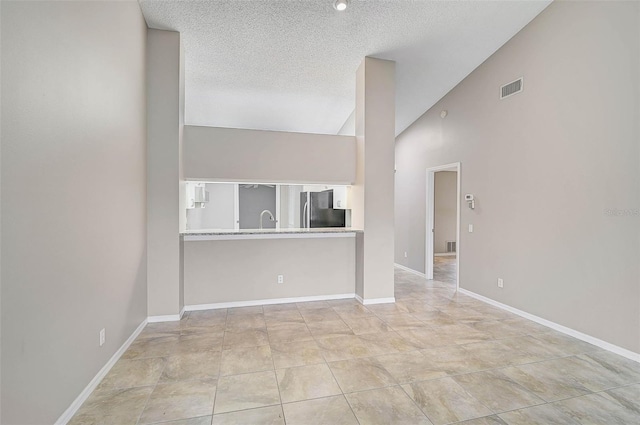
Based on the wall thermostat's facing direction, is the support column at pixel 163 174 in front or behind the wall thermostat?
in front

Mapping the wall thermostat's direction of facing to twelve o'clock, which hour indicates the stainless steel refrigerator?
The stainless steel refrigerator is roughly at 1 o'clock from the wall thermostat.

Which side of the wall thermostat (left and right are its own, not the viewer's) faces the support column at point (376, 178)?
front

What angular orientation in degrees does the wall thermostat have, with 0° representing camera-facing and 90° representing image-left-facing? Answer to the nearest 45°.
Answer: approximately 45°

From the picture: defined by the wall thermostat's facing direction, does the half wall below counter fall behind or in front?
in front

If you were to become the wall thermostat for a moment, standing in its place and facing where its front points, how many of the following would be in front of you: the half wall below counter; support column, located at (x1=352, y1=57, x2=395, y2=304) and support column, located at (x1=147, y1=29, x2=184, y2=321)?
3

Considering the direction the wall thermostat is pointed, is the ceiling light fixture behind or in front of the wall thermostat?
in front
